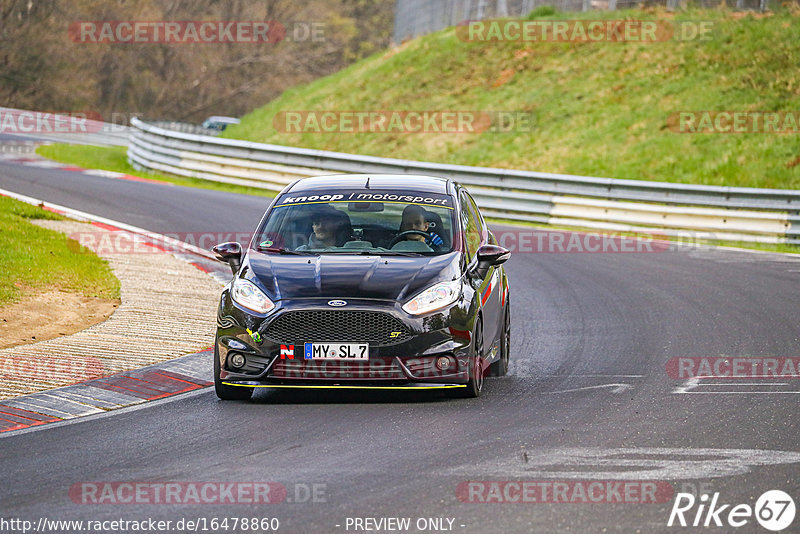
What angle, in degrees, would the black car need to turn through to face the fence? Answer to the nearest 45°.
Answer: approximately 180°

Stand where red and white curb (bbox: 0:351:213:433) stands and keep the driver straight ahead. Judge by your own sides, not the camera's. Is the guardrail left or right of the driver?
left

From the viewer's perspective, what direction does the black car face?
toward the camera

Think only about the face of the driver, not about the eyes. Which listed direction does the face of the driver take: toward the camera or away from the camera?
toward the camera

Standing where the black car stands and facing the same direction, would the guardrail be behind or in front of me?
behind

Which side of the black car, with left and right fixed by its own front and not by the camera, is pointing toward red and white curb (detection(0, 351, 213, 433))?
right
